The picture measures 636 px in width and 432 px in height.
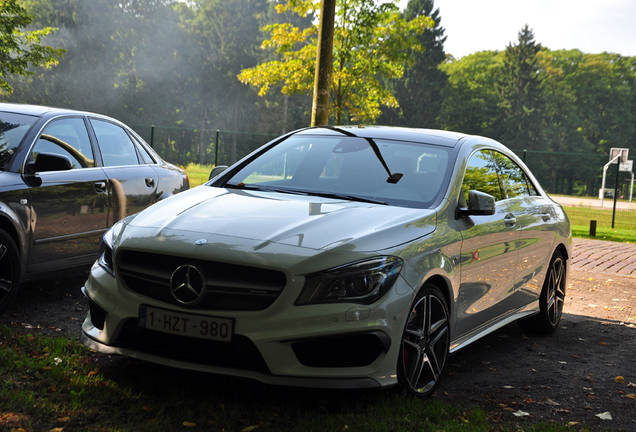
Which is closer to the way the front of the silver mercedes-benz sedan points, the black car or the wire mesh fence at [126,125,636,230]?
the black car

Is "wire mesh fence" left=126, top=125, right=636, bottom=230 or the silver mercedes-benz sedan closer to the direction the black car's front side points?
the silver mercedes-benz sedan

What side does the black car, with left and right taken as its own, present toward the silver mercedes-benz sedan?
left

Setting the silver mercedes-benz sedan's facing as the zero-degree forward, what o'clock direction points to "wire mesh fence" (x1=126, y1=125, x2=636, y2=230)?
The wire mesh fence is roughly at 5 o'clock from the silver mercedes-benz sedan.

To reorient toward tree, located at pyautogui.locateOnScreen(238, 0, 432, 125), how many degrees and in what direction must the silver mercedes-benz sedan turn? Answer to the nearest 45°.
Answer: approximately 135° to its right

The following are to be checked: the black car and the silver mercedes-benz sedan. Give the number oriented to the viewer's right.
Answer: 0

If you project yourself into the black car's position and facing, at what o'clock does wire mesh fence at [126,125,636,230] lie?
The wire mesh fence is roughly at 6 o'clock from the black car.

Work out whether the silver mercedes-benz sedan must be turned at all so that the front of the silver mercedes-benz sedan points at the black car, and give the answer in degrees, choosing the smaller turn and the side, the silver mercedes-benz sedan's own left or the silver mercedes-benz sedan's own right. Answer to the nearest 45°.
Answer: approximately 90° to the silver mercedes-benz sedan's own right

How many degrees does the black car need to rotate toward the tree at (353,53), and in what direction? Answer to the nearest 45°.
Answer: approximately 180°

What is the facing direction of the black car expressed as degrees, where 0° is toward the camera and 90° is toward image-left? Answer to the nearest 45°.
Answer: approximately 45°
